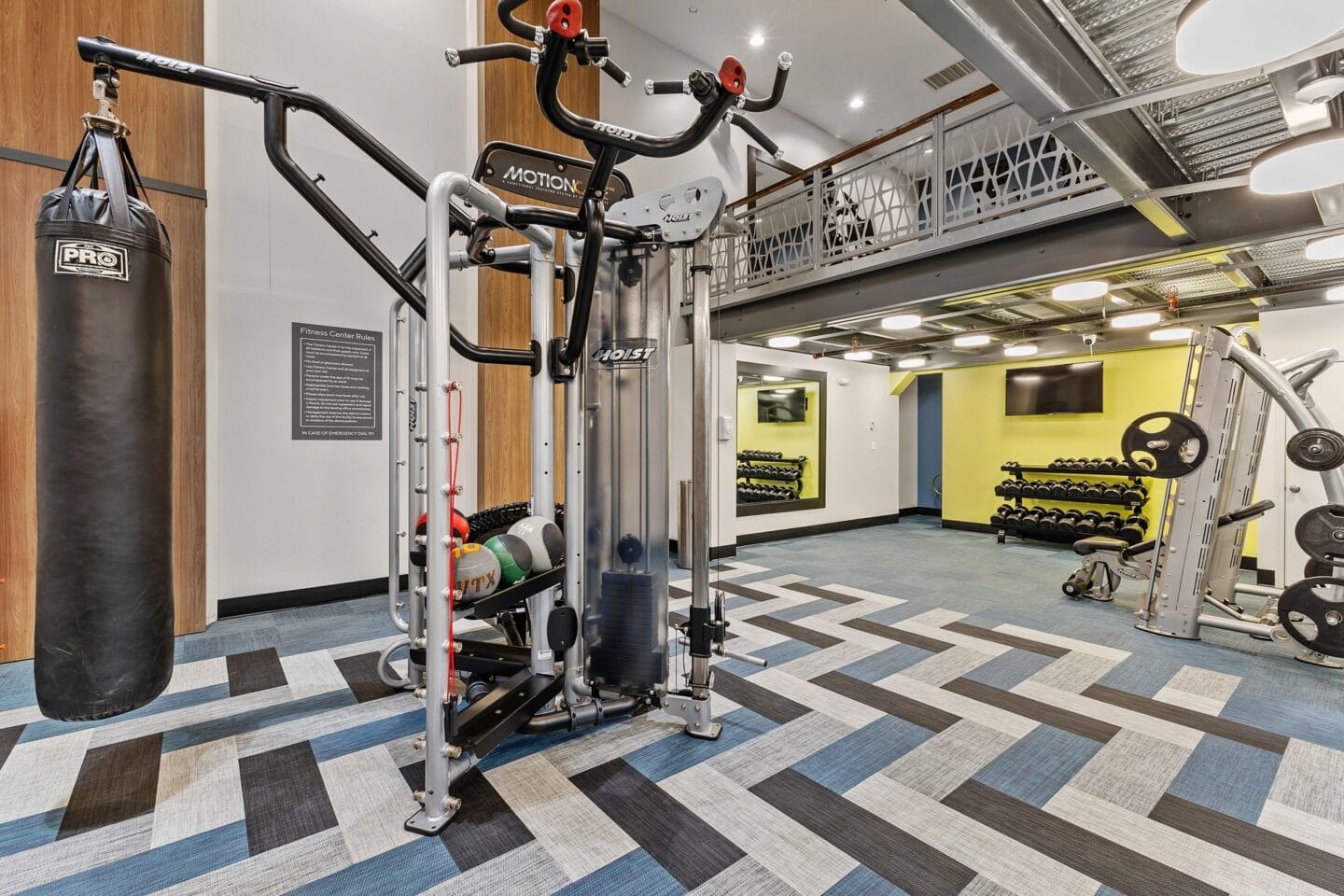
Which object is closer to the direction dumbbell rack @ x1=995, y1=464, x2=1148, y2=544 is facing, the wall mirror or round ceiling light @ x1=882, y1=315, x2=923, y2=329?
the round ceiling light

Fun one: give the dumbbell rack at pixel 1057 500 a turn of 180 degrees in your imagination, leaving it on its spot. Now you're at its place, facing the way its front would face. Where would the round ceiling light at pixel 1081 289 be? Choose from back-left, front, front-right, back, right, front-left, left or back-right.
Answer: back

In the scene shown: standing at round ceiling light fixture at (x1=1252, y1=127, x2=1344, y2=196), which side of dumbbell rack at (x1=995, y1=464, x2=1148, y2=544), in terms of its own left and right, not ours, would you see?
front

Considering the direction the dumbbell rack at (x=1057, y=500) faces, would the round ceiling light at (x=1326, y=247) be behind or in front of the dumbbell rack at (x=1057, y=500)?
in front

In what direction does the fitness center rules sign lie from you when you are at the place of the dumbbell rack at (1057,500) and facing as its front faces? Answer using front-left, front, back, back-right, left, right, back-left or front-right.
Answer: front-right

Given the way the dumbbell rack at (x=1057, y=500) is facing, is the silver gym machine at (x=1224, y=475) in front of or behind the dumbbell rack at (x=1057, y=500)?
in front

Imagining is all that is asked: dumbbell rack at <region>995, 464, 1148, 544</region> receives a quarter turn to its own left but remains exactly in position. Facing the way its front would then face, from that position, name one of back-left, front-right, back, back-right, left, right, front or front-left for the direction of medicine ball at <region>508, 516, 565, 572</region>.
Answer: right

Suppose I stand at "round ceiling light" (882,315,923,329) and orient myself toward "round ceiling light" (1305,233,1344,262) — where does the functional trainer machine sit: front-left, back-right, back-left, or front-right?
front-right

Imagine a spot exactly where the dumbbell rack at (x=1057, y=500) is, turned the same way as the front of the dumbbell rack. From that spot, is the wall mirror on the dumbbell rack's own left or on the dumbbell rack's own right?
on the dumbbell rack's own right

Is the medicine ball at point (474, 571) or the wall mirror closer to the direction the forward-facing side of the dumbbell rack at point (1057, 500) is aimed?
the medicine ball

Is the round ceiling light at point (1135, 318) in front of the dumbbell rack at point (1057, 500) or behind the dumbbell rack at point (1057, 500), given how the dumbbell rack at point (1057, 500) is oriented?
in front

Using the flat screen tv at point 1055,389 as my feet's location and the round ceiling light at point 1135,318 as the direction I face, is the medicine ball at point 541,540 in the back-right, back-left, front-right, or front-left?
front-right

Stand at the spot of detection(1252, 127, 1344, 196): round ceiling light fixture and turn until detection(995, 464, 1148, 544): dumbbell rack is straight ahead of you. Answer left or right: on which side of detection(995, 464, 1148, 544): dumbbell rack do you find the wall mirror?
left

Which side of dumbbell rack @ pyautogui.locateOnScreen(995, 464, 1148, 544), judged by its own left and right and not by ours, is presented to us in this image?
front

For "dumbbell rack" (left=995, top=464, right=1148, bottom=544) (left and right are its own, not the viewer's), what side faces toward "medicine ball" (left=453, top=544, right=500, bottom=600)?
front
